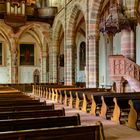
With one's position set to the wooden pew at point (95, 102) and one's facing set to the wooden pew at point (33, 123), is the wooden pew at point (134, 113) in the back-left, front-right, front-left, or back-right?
front-left

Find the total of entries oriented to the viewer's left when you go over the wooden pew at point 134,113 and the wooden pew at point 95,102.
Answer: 0

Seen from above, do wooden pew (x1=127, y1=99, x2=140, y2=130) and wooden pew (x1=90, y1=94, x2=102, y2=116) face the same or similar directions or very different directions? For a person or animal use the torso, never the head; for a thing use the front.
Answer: same or similar directions

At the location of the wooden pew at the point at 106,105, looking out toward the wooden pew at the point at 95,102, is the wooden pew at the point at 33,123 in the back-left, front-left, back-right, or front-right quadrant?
back-left
